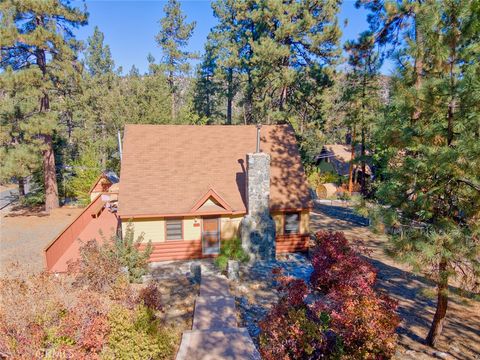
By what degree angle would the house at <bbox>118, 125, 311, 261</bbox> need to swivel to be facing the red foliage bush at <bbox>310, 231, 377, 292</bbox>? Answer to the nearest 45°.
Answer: approximately 45° to its left

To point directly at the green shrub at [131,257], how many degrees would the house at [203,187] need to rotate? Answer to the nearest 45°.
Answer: approximately 45° to its right

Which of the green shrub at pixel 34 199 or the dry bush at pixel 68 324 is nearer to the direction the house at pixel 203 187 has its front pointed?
the dry bush

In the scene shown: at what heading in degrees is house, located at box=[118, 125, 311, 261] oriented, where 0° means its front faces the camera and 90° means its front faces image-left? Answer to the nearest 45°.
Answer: approximately 0°

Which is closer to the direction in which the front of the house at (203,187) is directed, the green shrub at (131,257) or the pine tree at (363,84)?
the green shrub

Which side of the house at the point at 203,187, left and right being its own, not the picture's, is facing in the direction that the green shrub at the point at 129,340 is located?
front

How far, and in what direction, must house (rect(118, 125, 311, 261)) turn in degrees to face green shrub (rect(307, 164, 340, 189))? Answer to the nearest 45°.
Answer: approximately 135° to its left

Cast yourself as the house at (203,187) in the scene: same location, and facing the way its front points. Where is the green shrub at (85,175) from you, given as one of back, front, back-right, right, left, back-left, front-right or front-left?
back-right

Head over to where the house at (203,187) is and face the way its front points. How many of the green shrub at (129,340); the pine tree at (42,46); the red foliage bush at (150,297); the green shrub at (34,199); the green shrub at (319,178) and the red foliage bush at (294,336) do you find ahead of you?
3

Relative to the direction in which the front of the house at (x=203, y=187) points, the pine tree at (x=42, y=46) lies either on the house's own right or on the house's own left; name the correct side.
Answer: on the house's own right

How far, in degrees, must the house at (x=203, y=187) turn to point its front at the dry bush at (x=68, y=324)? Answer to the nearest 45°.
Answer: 0° — it already faces it

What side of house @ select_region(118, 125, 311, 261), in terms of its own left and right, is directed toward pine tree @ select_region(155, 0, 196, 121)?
back

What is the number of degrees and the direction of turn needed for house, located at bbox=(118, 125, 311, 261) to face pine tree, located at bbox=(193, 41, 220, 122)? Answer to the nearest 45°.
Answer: approximately 180°
